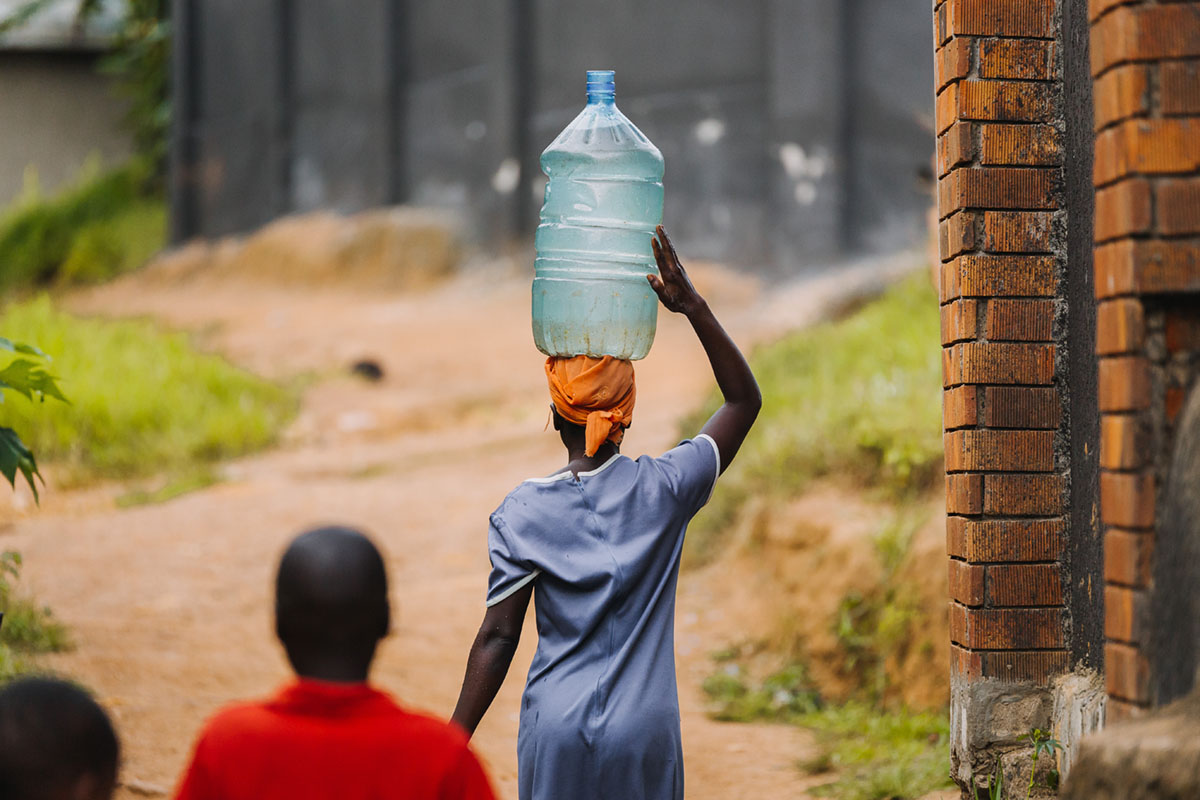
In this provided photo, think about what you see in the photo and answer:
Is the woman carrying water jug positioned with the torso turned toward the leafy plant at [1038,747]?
no

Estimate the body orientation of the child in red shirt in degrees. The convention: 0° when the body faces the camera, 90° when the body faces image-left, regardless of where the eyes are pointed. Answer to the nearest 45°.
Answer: approximately 180°

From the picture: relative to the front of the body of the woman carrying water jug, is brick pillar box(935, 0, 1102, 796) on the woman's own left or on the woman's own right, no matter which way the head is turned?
on the woman's own right

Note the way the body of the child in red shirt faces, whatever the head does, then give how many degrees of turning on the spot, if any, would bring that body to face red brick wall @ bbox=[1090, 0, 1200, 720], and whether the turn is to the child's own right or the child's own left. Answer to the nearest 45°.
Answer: approximately 90° to the child's own right

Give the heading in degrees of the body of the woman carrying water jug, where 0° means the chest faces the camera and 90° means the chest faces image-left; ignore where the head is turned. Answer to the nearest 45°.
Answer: approximately 180°

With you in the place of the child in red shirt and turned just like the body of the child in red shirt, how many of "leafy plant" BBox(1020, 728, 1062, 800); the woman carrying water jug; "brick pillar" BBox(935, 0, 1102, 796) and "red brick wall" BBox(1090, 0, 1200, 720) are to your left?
0

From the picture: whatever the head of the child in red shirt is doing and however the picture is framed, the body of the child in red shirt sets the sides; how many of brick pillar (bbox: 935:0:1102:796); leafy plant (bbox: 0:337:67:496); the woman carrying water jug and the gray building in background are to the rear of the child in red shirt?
0

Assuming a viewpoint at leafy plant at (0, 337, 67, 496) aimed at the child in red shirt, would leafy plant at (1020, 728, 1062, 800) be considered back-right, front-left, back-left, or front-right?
front-left

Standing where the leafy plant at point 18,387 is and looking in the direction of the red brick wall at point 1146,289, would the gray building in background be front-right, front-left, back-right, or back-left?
back-left

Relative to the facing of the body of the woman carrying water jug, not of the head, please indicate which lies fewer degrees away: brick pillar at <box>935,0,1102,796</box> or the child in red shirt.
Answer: the brick pillar

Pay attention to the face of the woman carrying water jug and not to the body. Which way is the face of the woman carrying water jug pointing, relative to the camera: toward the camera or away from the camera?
away from the camera

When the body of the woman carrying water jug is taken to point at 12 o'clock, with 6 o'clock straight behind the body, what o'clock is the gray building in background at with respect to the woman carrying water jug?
The gray building in background is roughly at 11 o'clock from the woman carrying water jug.

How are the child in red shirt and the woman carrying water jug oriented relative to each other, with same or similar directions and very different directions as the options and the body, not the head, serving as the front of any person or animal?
same or similar directions

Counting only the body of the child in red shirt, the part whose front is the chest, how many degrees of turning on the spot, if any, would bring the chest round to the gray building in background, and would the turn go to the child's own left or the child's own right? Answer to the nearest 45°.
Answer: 0° — they already face it

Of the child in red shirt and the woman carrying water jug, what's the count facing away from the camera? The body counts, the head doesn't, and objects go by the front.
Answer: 2

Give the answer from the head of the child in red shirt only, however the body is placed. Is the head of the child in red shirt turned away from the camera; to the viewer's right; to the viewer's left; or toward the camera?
away from the camera

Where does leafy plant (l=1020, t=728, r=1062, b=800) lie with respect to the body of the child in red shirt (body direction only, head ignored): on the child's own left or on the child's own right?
on the child's own right

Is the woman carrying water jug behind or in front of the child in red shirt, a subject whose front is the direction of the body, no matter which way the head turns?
in front
